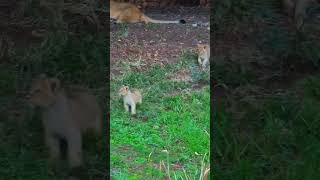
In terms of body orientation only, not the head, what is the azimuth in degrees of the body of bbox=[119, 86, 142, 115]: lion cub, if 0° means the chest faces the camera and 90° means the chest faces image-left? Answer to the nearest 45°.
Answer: approximately 45°

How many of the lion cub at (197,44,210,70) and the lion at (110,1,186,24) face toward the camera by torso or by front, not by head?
1

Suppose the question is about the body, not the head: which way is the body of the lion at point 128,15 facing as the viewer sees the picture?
to the viewer's left

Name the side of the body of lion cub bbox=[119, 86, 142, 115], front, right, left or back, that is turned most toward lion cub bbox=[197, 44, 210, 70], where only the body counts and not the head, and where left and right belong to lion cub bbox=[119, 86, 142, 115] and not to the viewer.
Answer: back
